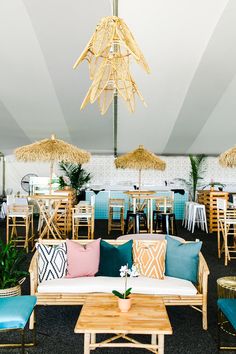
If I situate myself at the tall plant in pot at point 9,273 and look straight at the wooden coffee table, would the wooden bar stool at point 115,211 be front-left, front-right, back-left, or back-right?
back-left

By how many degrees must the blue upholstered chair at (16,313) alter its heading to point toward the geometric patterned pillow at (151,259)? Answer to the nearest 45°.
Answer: approximately 45° to its left

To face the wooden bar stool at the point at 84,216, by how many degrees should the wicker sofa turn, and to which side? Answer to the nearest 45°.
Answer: approximately 180°

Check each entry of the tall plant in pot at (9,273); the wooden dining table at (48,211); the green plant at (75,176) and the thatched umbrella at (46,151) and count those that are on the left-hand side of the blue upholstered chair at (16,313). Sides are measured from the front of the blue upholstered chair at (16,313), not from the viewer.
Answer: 4

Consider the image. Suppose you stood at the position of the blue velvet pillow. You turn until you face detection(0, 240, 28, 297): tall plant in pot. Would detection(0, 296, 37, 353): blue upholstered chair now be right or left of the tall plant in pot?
left

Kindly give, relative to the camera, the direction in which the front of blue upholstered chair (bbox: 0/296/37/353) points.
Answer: facing to the right of the viewer

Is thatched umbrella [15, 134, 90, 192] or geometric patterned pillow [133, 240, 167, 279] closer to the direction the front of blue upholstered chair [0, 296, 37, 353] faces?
the geometric patterned pillow

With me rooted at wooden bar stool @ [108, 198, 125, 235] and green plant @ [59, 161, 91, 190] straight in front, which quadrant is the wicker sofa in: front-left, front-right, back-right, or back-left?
back-left

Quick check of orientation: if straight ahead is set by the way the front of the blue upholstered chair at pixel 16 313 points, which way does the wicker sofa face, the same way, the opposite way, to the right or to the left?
to the right

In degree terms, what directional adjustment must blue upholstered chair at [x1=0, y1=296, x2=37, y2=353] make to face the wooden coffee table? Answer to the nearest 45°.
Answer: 0° — it already faces it

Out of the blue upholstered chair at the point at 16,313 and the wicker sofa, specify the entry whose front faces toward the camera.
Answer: the wicker sofa

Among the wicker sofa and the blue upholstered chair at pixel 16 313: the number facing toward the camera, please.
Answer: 1

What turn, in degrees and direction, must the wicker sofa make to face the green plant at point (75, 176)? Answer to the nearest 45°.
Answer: approximately 180°

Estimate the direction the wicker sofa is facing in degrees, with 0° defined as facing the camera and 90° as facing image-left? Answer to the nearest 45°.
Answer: approximately 0°

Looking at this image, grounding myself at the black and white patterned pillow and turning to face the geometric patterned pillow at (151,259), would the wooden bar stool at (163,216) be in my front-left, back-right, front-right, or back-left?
front-left
